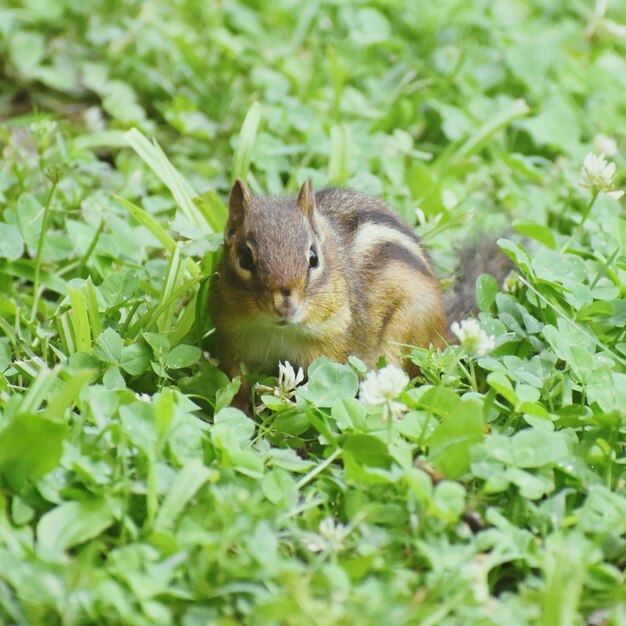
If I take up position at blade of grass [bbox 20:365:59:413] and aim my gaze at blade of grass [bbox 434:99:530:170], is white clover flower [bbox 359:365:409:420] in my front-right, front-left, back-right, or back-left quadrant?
front-right

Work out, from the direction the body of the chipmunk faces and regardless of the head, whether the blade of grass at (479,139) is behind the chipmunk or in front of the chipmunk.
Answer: behind

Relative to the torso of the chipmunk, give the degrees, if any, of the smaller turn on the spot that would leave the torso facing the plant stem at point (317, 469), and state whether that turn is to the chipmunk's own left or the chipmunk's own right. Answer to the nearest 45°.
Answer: approximately 45° to the chipmunk's own left

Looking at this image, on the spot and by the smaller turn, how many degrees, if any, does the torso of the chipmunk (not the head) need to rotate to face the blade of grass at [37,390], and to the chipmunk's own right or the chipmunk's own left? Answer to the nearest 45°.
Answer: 0° — it already faces it

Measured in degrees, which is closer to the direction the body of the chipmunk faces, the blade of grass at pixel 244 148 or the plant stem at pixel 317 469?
the plant stem

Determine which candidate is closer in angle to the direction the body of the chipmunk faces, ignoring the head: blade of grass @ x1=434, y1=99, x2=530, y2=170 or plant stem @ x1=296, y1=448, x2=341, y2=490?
the plant stem

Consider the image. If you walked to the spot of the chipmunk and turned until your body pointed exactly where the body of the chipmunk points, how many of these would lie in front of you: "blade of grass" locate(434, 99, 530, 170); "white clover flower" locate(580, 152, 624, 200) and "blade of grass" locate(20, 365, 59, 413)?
1

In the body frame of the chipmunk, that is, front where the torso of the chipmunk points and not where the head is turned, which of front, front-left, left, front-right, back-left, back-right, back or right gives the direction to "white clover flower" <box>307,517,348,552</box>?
front-left

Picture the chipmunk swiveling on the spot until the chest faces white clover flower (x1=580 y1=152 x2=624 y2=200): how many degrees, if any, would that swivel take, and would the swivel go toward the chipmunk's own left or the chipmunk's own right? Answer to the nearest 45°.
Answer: approximately 135° to the chipmunk's own left

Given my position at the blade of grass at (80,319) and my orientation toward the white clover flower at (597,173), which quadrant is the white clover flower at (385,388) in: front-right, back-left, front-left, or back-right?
front-right

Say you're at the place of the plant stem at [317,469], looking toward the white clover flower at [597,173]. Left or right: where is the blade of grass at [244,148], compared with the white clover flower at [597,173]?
left

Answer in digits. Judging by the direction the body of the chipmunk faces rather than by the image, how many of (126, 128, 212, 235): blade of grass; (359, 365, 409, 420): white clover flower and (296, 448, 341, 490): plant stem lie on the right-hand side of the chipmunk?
1

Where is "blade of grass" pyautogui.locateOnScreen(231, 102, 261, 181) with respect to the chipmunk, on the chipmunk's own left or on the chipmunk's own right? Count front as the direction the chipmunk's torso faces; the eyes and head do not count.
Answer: on the chipmunk's own right

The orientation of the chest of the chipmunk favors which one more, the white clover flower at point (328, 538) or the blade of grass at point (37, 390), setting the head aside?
the blade of grass

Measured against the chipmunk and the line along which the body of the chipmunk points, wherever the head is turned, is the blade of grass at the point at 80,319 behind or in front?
in front
